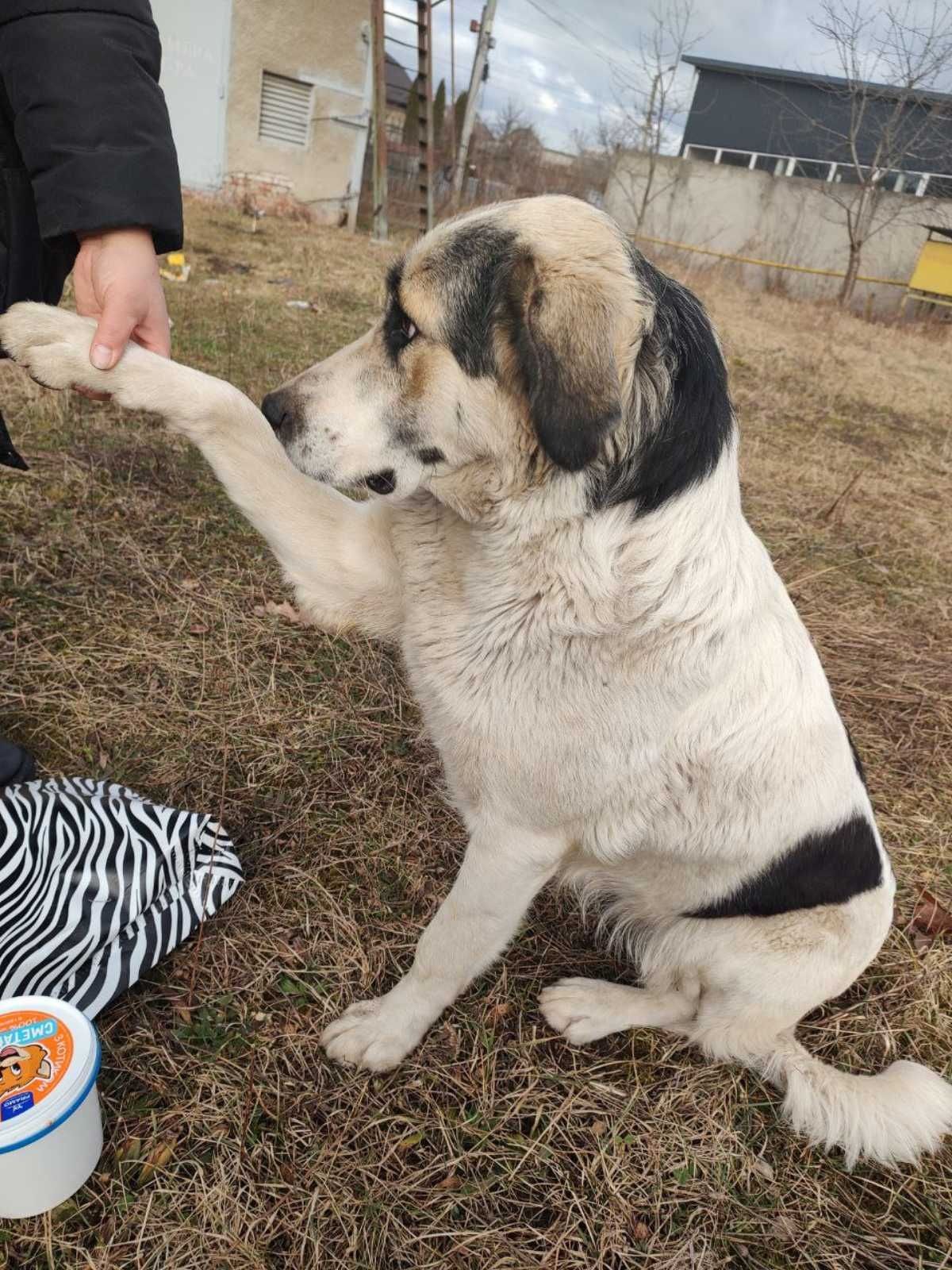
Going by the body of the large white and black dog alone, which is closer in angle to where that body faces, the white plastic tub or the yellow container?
the white plastic tub

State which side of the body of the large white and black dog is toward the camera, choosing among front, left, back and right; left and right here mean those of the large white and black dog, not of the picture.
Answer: left

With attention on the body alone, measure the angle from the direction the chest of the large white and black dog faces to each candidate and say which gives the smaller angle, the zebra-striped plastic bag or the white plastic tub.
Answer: the zebra-striped plastic bag

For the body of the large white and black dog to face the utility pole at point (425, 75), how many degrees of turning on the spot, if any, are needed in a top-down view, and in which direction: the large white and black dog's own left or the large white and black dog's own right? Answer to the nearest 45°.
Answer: approximately 90° to the large white and black dog's own right

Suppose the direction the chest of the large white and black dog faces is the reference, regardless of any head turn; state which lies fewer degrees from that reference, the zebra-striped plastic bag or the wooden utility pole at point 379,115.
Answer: the zebra-striped plastic bag

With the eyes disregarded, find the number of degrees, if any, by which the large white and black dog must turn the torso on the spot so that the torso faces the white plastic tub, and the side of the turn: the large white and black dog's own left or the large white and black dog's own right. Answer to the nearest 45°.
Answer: approximately 45° to the large white and black dog's own left

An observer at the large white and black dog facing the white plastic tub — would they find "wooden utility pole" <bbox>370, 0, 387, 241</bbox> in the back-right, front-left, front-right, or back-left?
back-right

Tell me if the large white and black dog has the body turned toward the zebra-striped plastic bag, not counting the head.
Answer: yes

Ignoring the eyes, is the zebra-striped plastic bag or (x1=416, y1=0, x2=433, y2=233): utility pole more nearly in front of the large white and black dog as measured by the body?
the zebra-striped plastic bag

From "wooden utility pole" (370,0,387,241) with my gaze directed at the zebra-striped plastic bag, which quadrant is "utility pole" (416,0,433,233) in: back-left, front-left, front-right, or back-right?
back-left

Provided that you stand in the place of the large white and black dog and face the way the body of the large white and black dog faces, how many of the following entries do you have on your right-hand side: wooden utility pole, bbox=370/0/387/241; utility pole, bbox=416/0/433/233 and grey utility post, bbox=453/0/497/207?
3

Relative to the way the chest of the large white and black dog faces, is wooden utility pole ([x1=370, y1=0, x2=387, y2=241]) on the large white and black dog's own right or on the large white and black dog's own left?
on the large white and black dog's own right

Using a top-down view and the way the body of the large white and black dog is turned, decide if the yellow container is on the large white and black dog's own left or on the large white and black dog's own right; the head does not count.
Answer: on the large white and black dog's own right

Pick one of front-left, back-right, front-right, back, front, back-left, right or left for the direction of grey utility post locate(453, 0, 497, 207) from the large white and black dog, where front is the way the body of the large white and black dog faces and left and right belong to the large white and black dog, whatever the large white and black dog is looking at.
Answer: right
